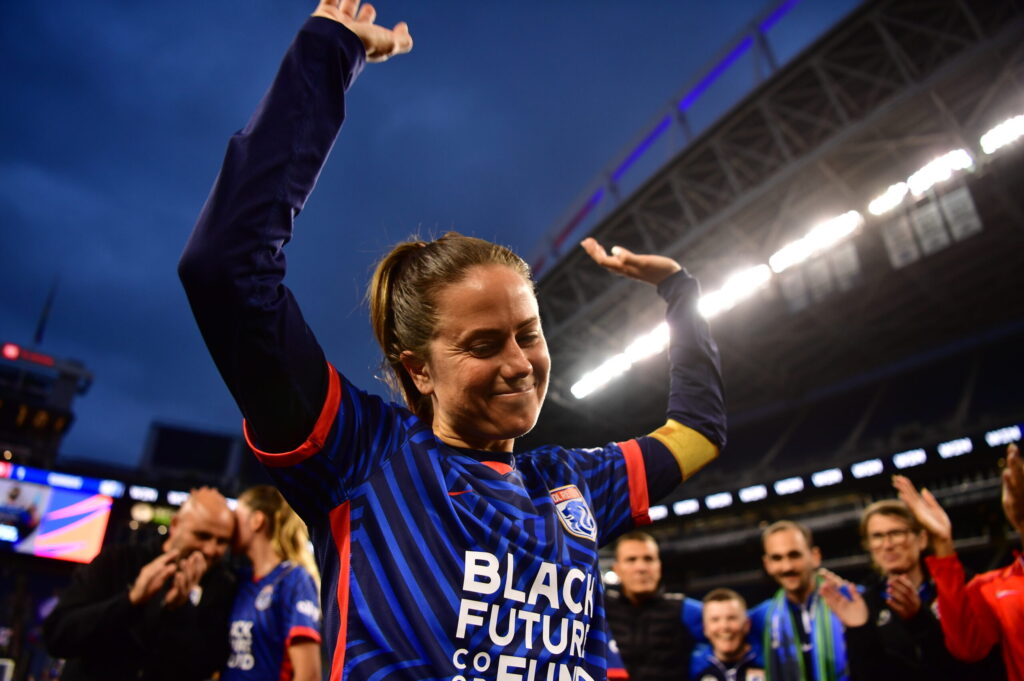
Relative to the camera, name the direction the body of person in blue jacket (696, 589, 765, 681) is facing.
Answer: toward the camera

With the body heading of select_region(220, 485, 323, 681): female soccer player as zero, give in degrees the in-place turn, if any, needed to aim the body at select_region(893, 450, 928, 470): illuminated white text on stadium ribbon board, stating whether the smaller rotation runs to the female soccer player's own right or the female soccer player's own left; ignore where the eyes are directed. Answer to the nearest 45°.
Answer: approximately 180°

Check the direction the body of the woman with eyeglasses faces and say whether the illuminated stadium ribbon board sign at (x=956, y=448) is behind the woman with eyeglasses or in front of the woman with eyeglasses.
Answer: behind

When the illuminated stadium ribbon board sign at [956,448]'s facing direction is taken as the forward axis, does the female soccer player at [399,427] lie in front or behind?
in front

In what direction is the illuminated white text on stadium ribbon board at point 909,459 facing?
toward the camera

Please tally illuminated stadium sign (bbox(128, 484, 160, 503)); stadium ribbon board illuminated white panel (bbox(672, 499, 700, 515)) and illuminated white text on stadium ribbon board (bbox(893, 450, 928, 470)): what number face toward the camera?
3

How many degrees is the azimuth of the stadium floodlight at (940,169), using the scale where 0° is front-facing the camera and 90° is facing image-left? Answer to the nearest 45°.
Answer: approximately 45°

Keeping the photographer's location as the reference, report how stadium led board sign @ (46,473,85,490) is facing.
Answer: facing the viewer

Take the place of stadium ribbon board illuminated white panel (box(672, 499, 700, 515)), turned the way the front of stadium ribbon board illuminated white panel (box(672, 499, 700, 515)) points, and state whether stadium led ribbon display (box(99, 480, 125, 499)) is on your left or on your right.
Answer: on your right

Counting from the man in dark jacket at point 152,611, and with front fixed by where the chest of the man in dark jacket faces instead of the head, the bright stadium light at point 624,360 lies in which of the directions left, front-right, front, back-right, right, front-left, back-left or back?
left

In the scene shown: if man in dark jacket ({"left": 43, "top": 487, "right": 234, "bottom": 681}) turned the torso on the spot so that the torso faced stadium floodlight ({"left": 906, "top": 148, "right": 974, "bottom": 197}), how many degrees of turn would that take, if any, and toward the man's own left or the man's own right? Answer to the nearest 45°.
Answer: approximately 45° to the man's own left

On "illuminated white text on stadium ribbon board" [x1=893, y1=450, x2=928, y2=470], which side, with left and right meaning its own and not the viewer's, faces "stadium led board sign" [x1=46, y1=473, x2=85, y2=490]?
front
